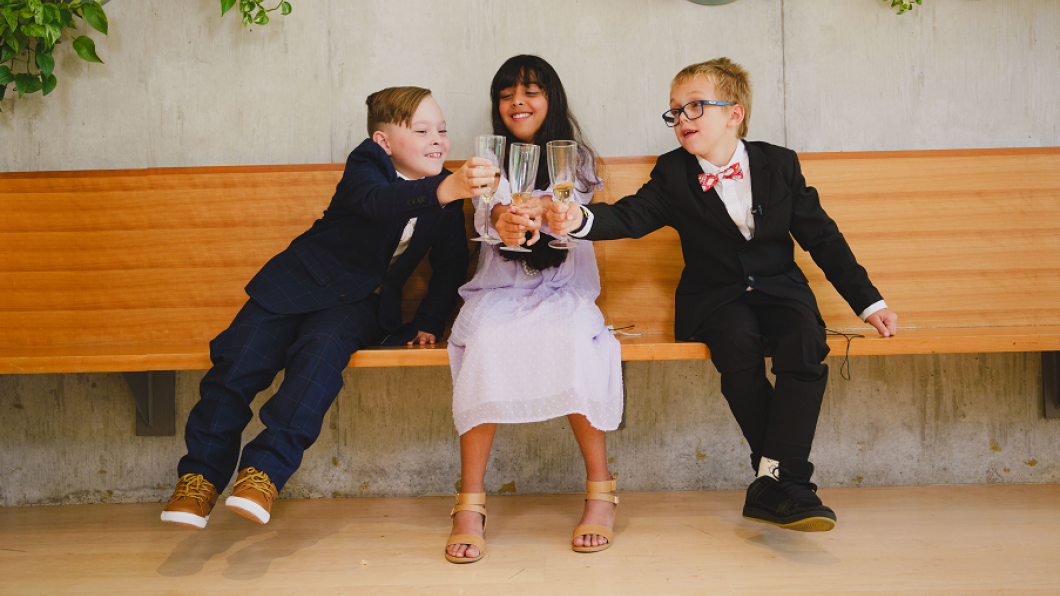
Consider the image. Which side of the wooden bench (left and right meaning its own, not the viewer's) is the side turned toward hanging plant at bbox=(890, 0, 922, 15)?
left

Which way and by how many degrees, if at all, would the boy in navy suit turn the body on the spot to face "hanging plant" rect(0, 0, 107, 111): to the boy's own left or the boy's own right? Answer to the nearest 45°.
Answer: approximately 180°

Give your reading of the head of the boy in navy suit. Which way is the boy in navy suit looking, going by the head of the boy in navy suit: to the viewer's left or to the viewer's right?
to the viewer's right

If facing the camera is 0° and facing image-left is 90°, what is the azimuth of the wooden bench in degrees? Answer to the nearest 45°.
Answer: approximately 0°

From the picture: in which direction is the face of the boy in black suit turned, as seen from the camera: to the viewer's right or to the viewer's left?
to the viewer's left

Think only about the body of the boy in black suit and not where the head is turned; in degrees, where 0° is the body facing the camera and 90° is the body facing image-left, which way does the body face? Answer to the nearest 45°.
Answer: approximately 0°

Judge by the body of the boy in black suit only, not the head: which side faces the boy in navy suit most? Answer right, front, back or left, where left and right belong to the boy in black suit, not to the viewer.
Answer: right
